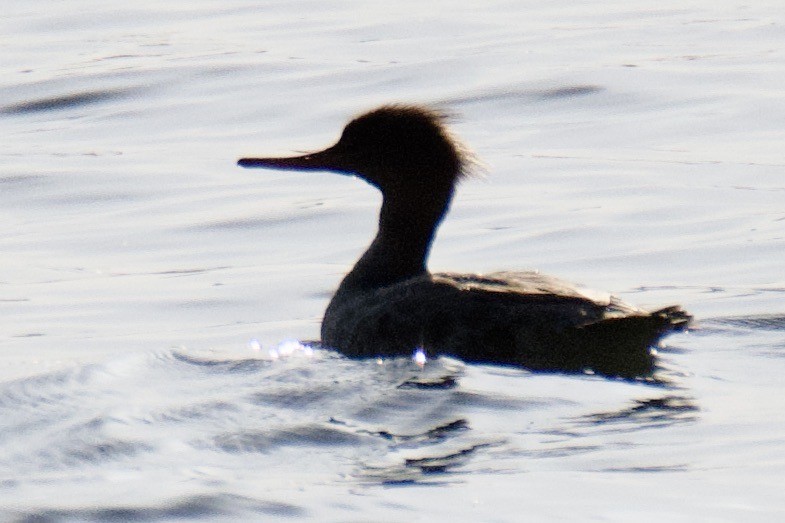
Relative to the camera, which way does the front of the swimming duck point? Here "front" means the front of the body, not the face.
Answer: to the viewer's left
